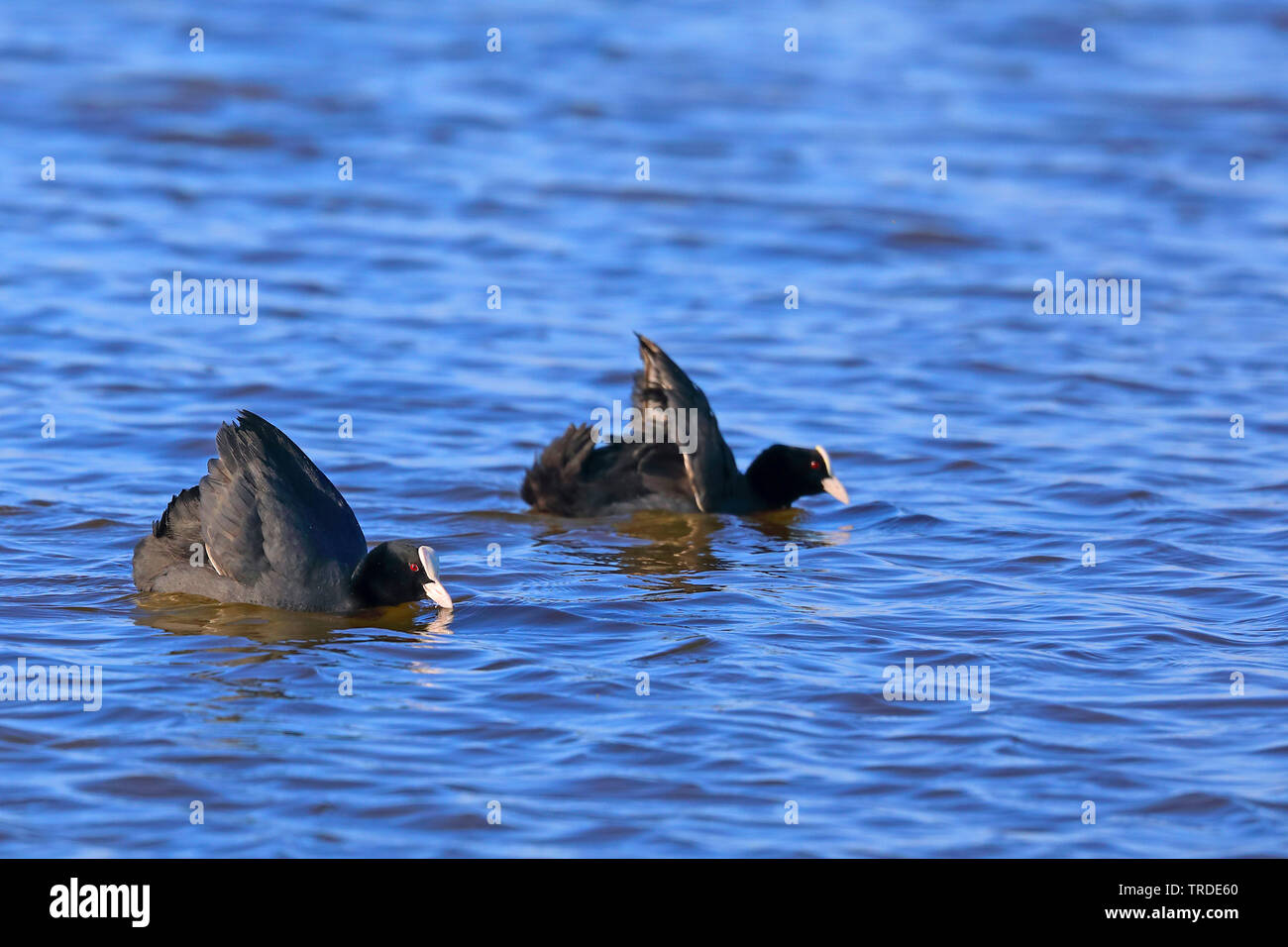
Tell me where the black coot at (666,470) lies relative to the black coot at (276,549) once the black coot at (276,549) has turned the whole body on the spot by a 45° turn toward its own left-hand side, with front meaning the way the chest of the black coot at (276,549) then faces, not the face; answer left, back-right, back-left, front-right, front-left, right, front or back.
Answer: front

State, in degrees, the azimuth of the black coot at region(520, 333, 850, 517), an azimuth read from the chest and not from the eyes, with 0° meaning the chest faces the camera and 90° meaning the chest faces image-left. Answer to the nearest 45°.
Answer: approximately 270°

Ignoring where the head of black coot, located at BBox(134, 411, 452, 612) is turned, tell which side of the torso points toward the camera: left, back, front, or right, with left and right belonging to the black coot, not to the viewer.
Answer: right
